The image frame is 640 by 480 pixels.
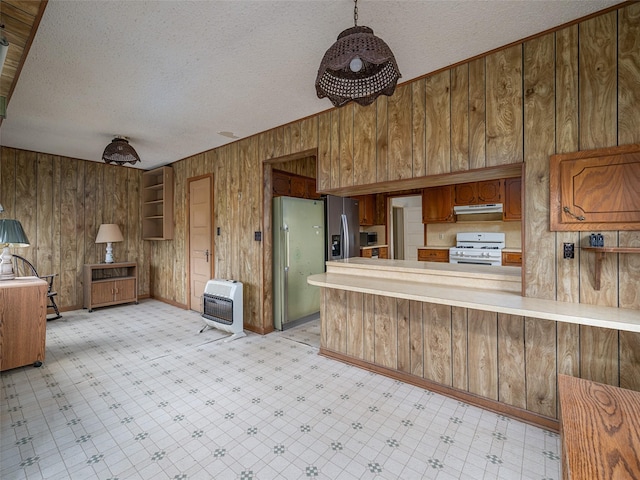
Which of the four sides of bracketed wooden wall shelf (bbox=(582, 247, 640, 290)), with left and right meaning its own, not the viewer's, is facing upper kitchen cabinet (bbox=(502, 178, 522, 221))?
back

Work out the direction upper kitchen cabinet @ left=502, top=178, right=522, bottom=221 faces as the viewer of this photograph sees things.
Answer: facing the viewer

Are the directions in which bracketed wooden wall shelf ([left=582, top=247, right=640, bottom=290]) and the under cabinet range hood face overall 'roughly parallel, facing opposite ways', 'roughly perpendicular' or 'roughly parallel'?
roughly parallel

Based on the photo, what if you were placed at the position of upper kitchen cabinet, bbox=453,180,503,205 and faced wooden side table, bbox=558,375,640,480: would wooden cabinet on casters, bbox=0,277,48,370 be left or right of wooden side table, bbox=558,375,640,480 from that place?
right

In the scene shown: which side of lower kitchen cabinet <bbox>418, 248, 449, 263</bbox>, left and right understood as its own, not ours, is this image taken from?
front

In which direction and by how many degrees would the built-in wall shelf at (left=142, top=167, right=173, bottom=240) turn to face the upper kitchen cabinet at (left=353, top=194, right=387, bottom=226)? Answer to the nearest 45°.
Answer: approximately 90° to its left

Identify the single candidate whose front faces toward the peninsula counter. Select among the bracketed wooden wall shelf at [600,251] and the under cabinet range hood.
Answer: the under cabinet range hood

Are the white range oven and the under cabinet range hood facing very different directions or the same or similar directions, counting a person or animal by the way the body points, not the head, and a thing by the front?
same or similar directions

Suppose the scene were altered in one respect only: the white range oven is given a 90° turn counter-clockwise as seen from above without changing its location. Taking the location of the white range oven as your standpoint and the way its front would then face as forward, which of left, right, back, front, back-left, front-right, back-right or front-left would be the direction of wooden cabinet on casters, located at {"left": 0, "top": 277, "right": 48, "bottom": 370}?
back-right

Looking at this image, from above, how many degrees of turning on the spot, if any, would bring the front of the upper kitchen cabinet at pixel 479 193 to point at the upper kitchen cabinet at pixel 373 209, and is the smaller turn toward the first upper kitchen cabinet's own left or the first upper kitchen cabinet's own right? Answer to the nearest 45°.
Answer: approximately 90° to the first upper kitchen cabinet's own right

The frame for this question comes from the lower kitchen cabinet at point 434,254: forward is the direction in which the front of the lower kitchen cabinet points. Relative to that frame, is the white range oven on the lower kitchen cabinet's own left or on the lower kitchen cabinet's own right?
on the lower kitchen cabinet's own left

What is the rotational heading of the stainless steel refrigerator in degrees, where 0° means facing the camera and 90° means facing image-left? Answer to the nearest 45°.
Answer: approximately 315°

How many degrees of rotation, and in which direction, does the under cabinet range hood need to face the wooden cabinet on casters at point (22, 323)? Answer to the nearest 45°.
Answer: approximately 45° to its right

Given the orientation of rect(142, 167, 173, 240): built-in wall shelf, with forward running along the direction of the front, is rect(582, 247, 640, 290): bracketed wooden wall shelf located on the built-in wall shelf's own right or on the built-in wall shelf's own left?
on the built-in wall shelf's own left

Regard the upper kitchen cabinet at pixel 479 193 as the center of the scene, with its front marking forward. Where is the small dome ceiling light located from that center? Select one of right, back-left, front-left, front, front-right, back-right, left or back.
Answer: front-right
